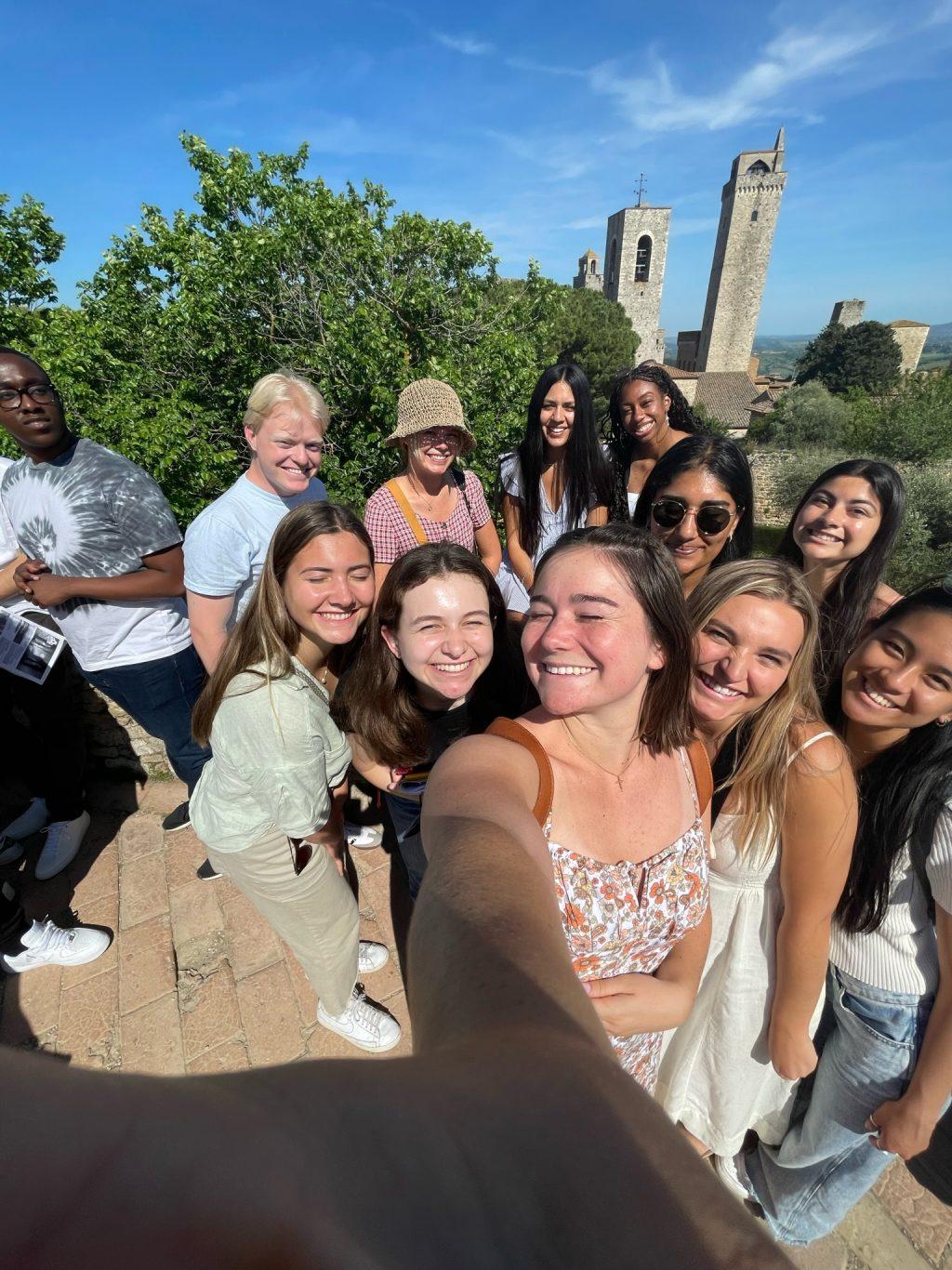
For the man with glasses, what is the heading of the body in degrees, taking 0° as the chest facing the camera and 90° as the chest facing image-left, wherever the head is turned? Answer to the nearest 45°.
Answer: approximately 45°

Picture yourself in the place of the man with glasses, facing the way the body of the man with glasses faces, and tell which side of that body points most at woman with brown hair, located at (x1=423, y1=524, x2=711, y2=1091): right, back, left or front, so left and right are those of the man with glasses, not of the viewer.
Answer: left

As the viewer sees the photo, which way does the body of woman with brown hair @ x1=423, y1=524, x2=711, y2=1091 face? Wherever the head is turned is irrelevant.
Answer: toward the camera

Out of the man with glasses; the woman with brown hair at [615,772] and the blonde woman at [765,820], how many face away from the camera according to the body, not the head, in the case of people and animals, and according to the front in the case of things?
0

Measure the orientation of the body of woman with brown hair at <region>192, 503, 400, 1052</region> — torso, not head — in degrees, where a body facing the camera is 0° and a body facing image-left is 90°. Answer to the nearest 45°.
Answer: approximately 315°

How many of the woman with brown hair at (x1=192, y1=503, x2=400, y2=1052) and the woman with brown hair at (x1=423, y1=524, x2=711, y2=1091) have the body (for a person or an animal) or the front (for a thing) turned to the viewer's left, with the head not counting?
0

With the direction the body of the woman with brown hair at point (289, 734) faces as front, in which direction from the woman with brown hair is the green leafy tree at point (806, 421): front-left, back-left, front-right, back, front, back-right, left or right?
left

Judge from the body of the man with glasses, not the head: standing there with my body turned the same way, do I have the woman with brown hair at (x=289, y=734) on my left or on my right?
on my left

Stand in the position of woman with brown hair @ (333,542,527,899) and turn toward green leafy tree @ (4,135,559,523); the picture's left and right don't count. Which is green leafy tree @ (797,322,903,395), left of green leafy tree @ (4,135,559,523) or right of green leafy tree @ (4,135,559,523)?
right

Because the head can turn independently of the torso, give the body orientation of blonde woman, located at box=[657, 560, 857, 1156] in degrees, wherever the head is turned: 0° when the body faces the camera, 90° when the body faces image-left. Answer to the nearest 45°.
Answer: approximately 45°

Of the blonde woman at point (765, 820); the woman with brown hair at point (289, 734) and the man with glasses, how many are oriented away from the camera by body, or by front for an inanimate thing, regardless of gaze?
0

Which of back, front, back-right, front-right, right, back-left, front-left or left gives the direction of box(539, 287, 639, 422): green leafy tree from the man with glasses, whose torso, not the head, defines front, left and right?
back

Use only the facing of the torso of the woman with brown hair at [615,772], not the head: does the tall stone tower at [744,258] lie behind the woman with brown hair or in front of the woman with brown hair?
behind

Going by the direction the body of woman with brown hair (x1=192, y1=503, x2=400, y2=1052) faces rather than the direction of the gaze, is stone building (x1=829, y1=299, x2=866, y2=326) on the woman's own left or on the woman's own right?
on the woman's own left
